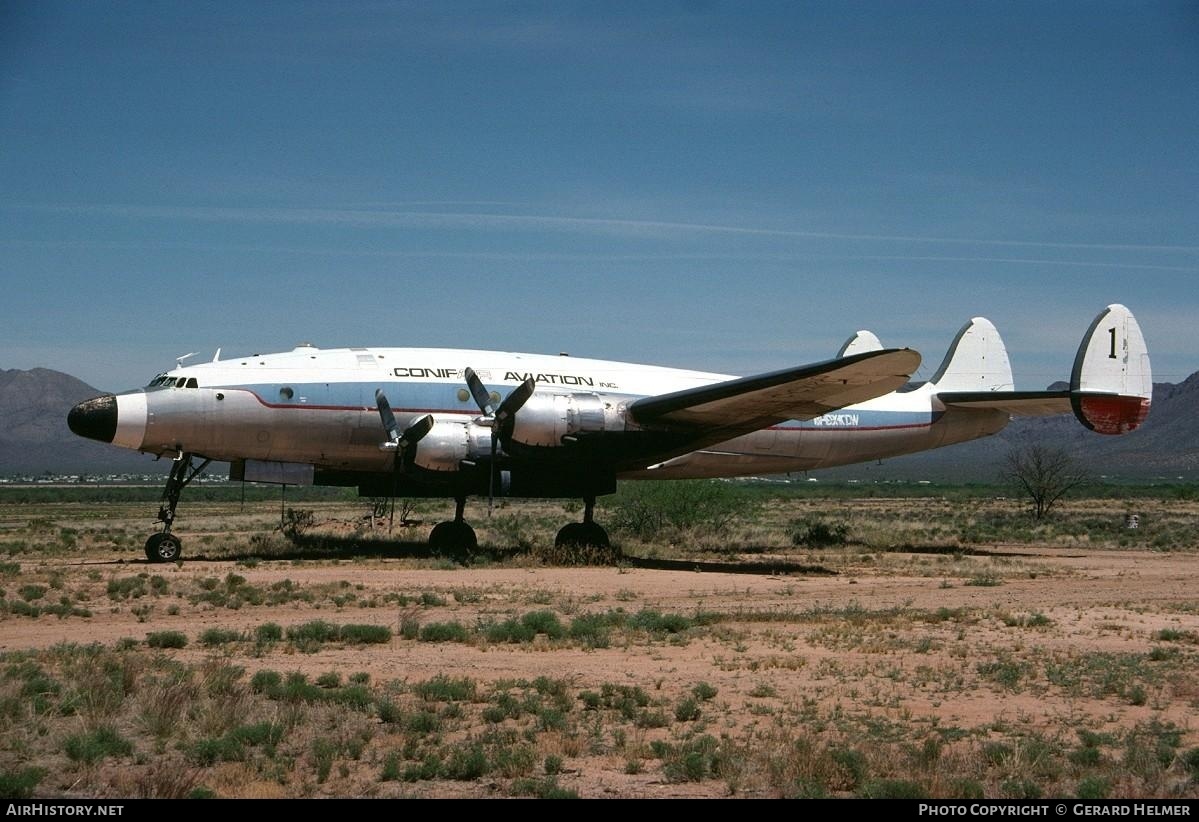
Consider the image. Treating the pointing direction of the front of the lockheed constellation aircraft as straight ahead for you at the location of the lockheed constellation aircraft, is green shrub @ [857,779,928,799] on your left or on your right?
on your left

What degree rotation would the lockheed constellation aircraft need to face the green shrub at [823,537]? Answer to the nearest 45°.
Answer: approximately 180°

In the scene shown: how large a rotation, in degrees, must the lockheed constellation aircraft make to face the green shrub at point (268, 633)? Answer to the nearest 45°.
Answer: approximately 45° to its left

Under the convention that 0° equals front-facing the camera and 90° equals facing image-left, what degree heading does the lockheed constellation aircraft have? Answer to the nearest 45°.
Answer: approximately 45°

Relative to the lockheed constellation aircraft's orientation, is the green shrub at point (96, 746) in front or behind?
in front

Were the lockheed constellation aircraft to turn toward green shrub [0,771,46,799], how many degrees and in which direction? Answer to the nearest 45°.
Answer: approximately 45° to its left

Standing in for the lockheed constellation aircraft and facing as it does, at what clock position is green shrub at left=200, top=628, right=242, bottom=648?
The green shrub is roughly at 11 o'clock from the lockheed constellation aircraft.

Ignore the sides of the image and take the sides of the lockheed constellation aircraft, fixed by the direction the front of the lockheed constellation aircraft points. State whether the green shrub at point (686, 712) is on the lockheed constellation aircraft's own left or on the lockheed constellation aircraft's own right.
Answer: on the lockheed constellation aircraft's own left

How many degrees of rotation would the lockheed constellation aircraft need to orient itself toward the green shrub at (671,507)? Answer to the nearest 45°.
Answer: approximately 135° to its right

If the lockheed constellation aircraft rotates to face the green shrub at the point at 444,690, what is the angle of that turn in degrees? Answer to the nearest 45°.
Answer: approximately 45° to its left
